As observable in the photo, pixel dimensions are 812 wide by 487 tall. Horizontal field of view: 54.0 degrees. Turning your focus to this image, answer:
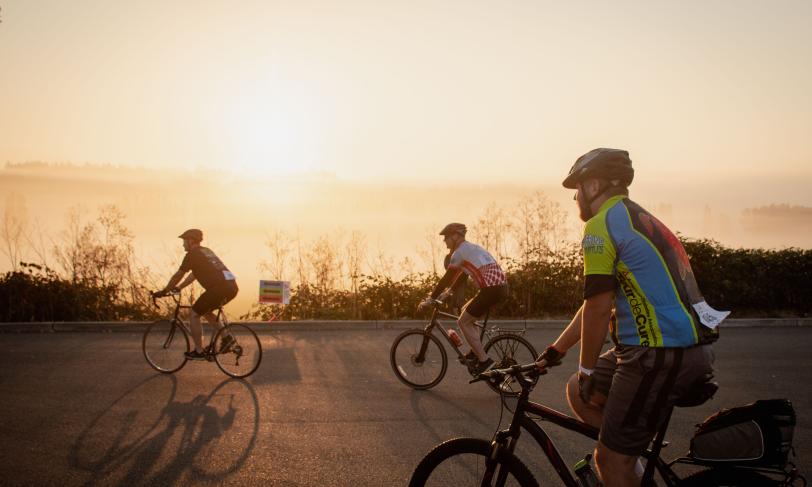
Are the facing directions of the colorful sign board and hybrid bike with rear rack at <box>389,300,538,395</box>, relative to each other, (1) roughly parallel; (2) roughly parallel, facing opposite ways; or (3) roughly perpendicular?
roughly perpendicular

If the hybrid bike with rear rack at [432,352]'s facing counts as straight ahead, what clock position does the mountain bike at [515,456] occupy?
the mountain bike at [515,456] is roughly at 9 o'clock from the hybrid bike with rear rack at [432,352].

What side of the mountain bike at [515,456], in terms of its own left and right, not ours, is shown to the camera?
left

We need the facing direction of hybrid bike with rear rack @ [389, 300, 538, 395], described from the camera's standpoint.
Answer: facing to the left of the viewer

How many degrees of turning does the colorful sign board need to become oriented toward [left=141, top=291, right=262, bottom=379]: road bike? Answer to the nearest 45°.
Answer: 0° — it already faces it

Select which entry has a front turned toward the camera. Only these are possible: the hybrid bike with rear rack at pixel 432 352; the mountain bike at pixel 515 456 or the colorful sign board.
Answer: the colorful sign board

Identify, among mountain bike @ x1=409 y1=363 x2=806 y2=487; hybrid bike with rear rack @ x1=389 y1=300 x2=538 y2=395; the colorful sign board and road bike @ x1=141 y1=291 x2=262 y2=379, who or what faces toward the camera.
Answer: the colorful sign board

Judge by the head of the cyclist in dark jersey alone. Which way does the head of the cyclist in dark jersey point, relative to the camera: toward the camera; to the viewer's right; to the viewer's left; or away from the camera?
to the viewer's left

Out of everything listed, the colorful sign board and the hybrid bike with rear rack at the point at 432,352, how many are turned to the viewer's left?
1

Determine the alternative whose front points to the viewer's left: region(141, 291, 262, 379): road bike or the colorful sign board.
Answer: the road bike

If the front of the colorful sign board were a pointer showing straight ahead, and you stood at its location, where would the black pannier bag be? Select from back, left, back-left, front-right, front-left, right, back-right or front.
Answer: front

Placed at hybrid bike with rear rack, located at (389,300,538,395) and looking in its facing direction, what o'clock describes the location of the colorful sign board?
The colorful sign board is roughly at 2 o'clock from the hybrid bike with rear rack.

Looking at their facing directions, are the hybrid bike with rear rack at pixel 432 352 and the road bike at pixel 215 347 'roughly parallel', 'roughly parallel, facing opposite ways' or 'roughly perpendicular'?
roughly parallel

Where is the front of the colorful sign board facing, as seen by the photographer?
facing the viewer

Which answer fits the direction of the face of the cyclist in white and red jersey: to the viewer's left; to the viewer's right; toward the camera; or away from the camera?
to the viewer's left

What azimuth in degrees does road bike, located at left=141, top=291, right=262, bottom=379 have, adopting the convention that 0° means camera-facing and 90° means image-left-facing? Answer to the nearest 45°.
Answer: approximately 90°

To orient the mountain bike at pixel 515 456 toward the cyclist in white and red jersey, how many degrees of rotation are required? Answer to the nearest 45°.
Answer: approximately 90° to its right

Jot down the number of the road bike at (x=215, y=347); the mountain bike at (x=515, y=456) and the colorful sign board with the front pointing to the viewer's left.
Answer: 2
